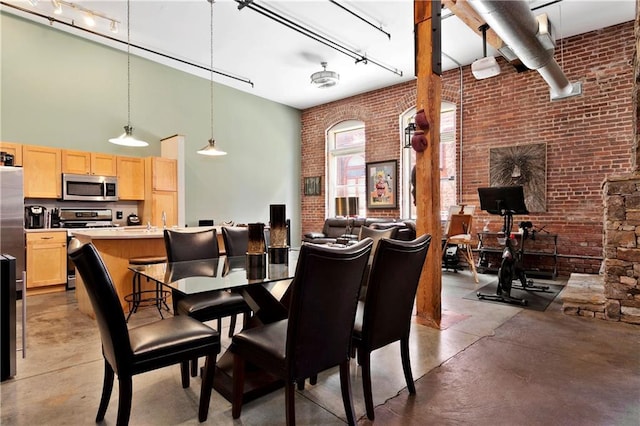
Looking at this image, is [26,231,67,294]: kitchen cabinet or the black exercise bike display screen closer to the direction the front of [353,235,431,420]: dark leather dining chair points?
the kitchen cabinet

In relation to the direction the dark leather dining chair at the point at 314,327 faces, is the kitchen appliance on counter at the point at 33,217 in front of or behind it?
in front

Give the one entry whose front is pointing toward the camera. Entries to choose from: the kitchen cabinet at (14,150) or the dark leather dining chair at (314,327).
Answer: the kitchen cabinet

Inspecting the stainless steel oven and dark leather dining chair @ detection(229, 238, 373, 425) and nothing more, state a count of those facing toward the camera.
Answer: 1

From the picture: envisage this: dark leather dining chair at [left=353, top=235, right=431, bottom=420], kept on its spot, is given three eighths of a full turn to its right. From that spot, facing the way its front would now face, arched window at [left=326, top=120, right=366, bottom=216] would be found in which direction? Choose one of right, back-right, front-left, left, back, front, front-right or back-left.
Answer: left

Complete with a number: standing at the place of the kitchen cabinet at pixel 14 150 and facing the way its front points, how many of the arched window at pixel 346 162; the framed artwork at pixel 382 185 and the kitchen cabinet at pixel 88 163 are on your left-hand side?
3

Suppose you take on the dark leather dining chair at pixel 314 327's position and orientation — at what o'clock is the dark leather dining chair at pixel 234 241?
the dark leather dining chair at pixel 234 241 is roughly at 1 o'clock from the dark leather dining chair at pixel 314 327.

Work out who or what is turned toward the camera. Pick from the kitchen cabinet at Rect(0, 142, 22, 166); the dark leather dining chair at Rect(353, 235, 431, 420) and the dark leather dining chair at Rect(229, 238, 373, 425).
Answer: the kitchen cabinet

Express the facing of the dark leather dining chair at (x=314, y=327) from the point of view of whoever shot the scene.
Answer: facing away from the viewer and to the left of the viewer

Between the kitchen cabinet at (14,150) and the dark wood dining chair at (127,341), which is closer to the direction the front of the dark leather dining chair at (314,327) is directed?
the kitchen cabinet

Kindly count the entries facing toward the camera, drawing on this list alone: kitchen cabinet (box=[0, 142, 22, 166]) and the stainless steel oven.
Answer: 2

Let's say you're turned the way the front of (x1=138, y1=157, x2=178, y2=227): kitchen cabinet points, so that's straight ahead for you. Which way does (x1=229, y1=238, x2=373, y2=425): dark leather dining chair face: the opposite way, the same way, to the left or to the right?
the opposite way

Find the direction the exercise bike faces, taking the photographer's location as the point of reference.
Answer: facing the viewer and to the left of the viewer

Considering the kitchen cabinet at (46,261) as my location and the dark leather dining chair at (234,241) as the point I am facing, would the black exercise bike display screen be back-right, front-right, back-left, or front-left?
front-left

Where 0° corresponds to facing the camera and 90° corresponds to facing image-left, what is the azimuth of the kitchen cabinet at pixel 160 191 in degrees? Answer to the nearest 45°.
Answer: approximately 315°

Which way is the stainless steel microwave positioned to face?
toward the camera

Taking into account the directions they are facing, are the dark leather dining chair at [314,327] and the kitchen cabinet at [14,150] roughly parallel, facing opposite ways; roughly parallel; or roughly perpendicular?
roughly parallel, facing opposite ways
